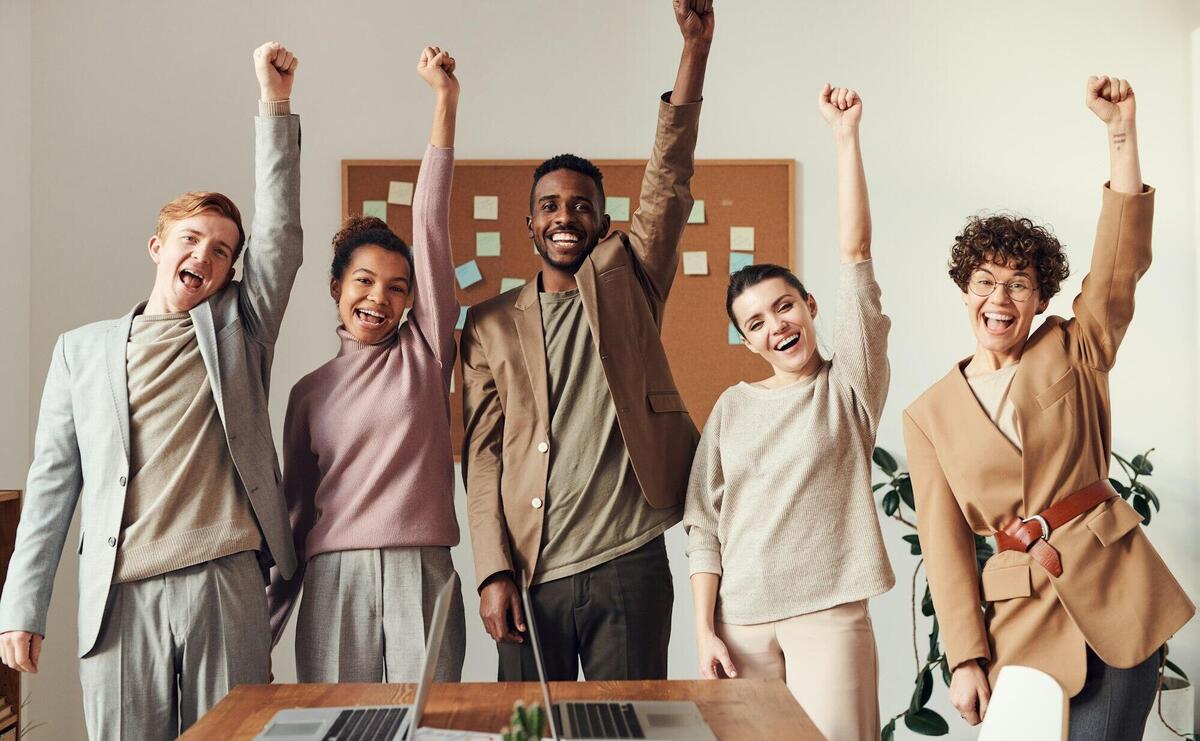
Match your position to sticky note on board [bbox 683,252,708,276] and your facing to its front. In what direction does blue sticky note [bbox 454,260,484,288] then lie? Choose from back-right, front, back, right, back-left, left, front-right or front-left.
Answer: right

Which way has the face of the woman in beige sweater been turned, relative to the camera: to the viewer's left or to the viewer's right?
to the viewer's left

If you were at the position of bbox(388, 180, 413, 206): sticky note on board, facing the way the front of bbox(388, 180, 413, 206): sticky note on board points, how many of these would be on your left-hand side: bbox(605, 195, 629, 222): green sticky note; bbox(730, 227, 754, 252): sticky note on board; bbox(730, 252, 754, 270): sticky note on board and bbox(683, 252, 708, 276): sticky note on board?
4

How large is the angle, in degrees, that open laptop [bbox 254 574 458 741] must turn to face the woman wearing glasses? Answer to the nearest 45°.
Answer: approximately 180°

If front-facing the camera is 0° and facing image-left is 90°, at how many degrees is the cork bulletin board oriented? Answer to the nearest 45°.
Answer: approximately 0°

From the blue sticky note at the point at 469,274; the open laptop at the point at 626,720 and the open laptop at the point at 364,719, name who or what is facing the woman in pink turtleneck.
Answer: the blue sticky note

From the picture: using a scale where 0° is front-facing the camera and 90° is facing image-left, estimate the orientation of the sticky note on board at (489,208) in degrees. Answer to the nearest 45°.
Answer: approximately 0°

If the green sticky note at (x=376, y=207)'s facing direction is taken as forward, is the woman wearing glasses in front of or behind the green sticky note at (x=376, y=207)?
in front
